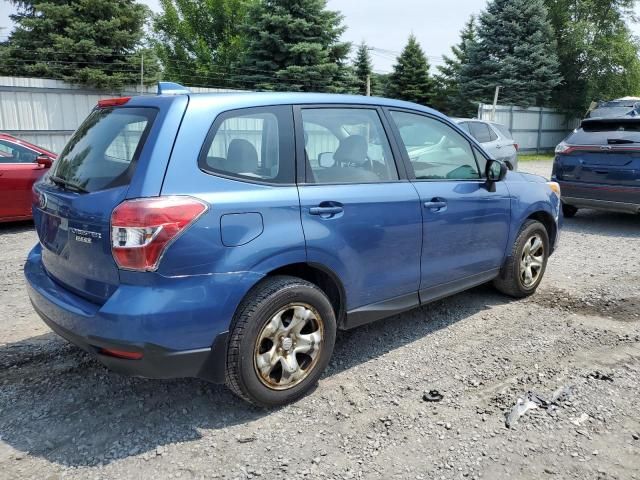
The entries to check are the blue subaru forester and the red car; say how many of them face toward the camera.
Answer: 0

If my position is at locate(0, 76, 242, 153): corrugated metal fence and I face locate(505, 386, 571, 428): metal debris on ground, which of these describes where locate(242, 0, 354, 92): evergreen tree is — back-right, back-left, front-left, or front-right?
back-left

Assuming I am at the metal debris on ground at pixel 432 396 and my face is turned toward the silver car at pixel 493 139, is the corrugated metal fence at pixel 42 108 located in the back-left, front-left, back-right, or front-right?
front-left

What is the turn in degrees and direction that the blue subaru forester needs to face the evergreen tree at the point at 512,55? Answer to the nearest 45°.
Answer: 0° — it already faces it

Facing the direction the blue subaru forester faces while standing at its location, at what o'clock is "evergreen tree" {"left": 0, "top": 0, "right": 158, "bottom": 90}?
The evergreen tree is roughly at 10 o'clock from the blue subaru forester.

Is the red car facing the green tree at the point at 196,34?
no

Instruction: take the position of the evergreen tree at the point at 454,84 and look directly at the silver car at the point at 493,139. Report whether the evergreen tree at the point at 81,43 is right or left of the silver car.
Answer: right

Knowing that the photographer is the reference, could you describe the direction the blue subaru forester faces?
facing away from the viewer and to the right of the viewer

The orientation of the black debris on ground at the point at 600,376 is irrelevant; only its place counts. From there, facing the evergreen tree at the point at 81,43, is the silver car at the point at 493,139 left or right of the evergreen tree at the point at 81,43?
right

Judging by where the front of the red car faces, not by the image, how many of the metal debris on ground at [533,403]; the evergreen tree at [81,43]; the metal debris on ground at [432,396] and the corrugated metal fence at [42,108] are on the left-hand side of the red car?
2

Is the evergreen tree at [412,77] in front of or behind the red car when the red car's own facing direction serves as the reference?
in front

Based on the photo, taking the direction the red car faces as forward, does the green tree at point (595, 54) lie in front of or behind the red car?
in front

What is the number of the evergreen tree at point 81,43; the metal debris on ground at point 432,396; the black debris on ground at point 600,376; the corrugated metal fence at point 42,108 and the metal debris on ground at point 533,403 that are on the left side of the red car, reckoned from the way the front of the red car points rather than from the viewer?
2

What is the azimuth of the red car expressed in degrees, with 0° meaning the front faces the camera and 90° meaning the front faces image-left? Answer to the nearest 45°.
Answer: approximately 270°

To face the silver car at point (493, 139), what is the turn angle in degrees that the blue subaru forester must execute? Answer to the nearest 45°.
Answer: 0° — it already faces it
